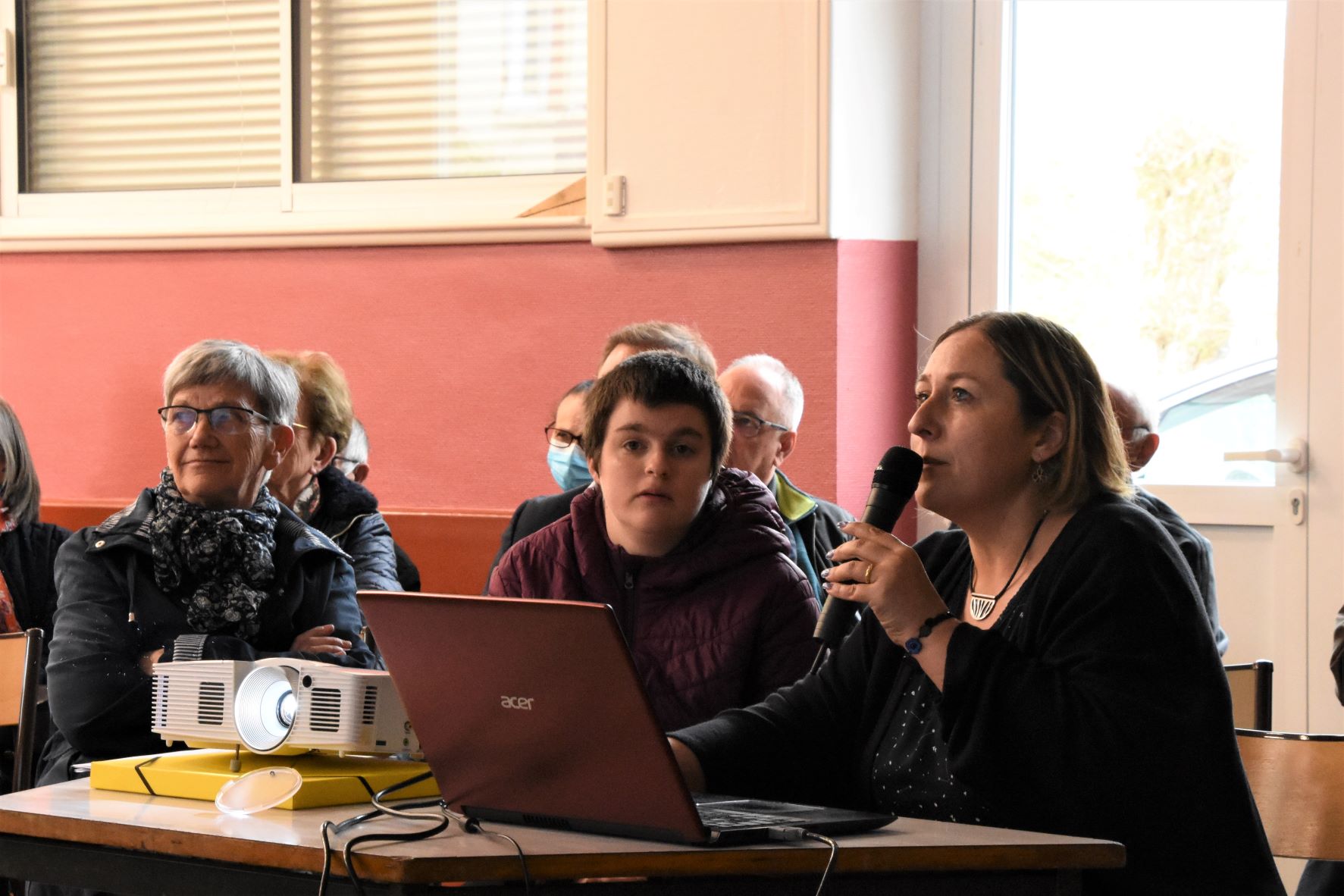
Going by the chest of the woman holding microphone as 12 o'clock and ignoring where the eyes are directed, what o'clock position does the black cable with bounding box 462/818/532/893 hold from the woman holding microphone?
The black cable is roughly at 12 o'clock from the woman holding microphone.

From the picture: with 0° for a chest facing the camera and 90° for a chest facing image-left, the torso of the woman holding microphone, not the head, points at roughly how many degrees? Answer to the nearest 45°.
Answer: approximately 45°

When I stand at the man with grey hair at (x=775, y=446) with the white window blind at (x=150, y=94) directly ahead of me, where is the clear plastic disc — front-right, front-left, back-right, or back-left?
back-left

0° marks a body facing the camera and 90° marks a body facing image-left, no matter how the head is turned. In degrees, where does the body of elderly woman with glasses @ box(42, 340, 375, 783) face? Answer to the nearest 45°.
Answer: approximately 0°

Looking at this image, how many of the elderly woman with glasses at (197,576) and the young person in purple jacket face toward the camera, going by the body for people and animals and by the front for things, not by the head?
2

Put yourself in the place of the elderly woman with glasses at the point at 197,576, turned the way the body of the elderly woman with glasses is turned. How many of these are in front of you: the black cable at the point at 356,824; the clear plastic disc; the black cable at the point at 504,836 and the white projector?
4

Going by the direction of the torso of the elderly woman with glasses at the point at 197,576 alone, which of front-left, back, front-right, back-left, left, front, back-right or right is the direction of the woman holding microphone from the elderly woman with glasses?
front-left

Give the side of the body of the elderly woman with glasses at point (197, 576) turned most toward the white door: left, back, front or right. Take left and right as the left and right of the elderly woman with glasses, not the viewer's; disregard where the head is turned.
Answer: left

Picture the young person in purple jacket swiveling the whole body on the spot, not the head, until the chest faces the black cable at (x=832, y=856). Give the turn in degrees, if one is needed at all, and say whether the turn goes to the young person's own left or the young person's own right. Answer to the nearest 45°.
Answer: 0° — they already face it

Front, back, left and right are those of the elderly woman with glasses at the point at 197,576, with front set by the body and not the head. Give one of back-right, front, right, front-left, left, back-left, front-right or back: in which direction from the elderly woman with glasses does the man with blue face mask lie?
back-left
